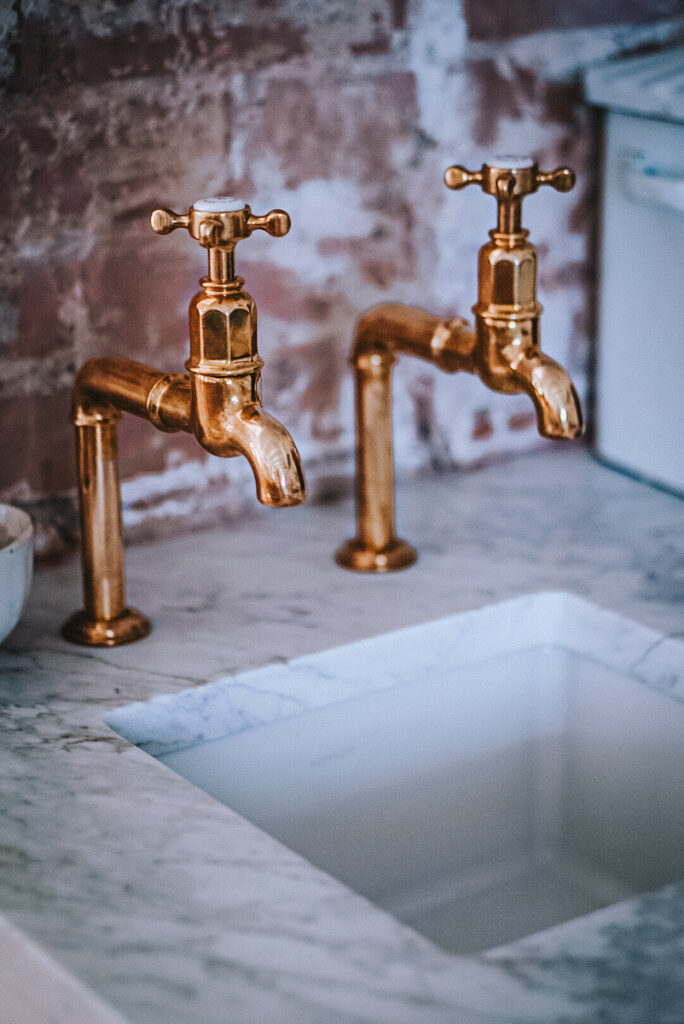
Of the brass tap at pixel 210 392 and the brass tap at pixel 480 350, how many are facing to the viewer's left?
0

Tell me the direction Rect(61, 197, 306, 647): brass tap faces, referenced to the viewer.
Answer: facing the viewer and to the right of the viewer

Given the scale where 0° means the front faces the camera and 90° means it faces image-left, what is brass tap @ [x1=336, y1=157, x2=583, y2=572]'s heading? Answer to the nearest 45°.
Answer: approximately 315°
